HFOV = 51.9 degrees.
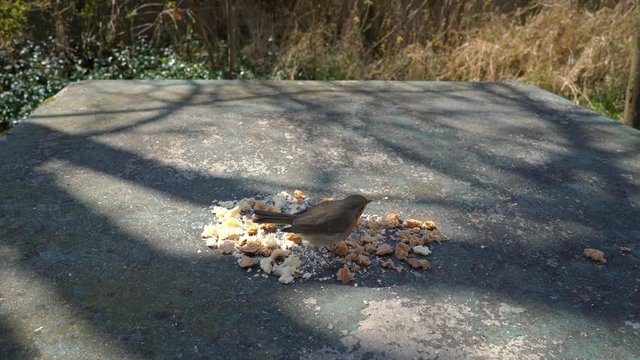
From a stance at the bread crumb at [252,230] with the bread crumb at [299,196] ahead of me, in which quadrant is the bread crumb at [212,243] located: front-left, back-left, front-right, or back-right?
back-left

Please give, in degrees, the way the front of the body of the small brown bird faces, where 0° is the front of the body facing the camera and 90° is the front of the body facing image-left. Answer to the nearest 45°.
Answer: approximately 270°
